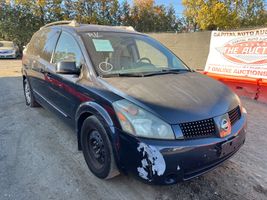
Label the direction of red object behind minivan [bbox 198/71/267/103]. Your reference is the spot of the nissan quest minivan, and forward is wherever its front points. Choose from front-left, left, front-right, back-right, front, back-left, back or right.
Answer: left

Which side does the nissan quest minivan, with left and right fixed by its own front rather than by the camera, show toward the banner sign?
left

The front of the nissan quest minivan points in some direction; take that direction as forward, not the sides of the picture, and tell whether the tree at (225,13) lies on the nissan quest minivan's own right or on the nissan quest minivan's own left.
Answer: on the nissan quest minivan's own left

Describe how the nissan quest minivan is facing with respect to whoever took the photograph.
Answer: facing the viewer and to the right of the viewer

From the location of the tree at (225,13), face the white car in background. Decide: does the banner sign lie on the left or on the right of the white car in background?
left

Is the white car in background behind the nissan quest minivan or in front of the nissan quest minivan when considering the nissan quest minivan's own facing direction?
behind
